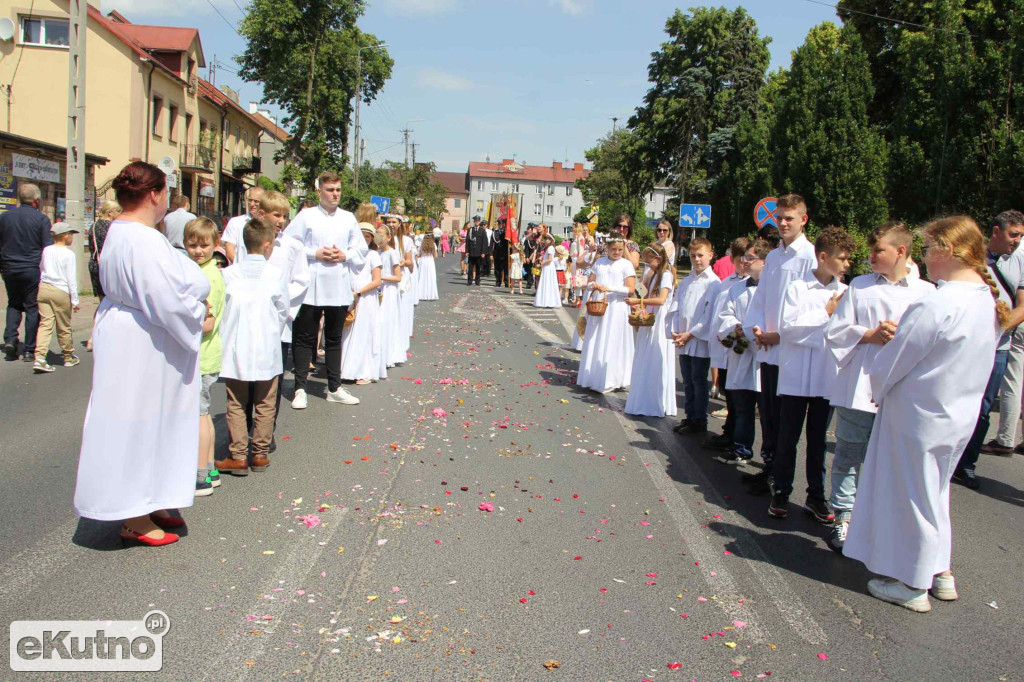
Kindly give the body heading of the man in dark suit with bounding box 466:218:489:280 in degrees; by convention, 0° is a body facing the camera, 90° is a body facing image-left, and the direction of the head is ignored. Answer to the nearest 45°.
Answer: approximately 0°

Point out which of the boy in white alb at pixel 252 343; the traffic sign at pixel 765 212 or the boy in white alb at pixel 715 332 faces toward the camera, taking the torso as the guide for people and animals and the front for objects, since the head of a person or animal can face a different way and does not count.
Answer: the traffic sign

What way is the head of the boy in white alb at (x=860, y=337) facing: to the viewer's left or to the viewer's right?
to the viewer's left

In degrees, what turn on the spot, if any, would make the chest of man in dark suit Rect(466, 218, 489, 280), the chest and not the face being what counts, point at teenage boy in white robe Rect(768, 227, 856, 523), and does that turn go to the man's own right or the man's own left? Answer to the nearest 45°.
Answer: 0° — they already face them

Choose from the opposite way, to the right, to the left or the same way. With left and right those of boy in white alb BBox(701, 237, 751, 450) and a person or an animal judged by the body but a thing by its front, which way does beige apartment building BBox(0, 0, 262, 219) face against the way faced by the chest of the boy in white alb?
the opposite way

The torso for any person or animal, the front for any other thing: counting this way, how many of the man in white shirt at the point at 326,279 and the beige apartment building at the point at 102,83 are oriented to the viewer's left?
0

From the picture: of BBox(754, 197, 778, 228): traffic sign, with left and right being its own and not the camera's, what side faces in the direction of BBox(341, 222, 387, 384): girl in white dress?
front

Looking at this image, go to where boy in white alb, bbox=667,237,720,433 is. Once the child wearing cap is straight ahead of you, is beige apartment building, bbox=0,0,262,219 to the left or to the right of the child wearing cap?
right

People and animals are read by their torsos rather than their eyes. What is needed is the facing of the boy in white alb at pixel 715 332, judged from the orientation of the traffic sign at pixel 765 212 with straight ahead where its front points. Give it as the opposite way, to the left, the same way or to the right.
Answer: to the right

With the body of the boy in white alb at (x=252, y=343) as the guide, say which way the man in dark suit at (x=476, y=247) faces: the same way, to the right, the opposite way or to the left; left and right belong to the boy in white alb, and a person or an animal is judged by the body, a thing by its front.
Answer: the opposite way

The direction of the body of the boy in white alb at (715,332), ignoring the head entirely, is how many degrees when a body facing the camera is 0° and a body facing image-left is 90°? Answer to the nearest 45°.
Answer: approximately 90°

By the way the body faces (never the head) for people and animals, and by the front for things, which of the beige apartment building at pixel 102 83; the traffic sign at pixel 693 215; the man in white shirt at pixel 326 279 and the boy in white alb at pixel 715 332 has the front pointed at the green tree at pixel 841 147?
the beige apartment building
